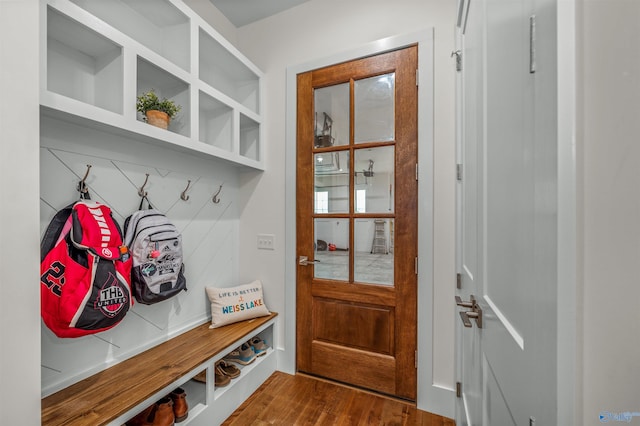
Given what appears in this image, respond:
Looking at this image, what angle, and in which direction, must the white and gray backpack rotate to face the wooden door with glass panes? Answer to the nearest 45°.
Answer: approximately 45° to its left

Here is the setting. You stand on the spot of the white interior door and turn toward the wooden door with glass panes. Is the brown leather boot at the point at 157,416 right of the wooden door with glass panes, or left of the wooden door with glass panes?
left

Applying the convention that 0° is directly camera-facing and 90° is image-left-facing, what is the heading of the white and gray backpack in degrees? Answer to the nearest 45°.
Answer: approximately 315°
